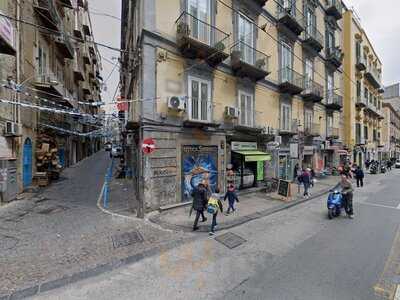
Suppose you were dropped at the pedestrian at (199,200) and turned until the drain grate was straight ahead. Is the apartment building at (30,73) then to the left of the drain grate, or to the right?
right

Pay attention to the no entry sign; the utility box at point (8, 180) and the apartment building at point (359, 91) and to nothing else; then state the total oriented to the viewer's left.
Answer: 0

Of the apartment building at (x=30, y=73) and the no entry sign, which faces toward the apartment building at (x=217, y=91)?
the apartment building at (x=30, y=73)

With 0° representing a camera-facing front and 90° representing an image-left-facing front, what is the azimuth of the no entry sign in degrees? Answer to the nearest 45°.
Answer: approximately 0°

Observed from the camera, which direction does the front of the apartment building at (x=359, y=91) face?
facing the viewer and to the right of the viewer

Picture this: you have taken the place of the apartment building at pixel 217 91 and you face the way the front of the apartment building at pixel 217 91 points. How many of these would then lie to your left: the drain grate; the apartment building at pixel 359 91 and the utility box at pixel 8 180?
1

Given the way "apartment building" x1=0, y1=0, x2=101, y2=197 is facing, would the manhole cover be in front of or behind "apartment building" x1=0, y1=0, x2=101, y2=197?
in front

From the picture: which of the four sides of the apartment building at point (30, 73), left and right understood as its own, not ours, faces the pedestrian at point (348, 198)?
front

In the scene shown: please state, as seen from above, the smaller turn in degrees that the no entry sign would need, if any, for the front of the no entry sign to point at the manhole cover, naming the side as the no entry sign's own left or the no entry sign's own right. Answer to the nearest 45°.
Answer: approximately 45° to the no entry sign's own left

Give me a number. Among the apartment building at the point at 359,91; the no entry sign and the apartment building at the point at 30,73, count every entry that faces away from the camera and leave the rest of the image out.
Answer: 0

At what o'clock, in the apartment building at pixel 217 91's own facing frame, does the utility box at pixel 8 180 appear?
The utility box is roughly at 4 o'clock from the apartment building.

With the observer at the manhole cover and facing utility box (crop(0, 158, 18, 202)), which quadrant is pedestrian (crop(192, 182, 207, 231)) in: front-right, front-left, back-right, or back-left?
front-right

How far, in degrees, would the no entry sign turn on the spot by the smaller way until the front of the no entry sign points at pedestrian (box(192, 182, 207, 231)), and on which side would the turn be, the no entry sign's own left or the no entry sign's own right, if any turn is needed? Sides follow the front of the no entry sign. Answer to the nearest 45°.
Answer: approximately 45° to the no entry sign's own left

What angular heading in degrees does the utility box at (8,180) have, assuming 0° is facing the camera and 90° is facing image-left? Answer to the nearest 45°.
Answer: approximately 315°

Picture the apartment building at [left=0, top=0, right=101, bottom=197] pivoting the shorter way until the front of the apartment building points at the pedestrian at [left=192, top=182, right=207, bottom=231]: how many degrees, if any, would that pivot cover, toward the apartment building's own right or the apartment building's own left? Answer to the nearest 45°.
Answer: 0° — it already faces them

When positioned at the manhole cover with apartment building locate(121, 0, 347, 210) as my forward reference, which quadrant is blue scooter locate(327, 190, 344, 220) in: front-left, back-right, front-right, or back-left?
front-right
